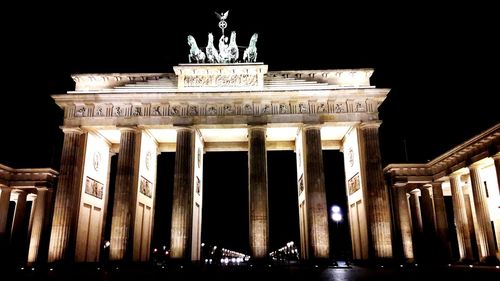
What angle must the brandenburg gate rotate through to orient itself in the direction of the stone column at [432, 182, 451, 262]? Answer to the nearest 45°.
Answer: approximately 90° to its left

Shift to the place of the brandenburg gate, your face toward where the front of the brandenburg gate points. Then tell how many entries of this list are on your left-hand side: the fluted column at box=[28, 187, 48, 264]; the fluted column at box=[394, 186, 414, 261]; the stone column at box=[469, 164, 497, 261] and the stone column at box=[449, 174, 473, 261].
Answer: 3

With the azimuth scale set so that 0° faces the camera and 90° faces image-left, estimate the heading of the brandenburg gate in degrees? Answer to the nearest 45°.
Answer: approximately 0°

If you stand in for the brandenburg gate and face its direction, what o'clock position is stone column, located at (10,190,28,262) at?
The stone column is roughly at 4 o'clock from the brandenburg gate.

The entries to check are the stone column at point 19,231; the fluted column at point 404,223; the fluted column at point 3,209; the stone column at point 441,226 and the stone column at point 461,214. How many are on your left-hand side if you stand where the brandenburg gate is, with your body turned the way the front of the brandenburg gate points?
3

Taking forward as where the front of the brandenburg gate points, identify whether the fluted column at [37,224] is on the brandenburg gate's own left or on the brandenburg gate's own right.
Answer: on the brandenburg gate's own right

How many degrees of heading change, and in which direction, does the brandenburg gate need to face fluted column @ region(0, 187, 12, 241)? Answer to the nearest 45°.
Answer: approximately 90° to its right

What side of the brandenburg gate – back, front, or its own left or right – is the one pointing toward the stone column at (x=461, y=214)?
left

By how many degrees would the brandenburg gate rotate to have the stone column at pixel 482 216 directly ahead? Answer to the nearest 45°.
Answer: approximately 90° to its left
